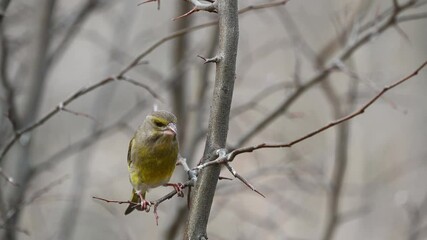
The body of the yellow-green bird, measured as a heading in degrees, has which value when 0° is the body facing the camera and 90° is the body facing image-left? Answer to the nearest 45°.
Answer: approximately 315°

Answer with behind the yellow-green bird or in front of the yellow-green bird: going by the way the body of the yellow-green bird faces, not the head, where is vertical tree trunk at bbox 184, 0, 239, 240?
in front
